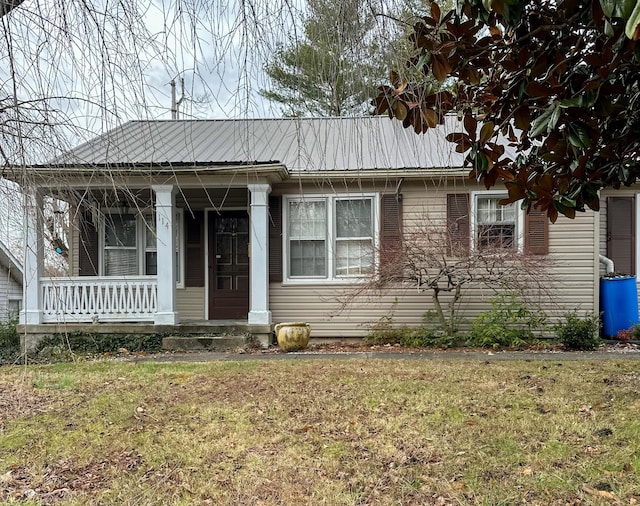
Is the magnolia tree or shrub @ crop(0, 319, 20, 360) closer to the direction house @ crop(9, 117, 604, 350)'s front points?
the magnolia tree

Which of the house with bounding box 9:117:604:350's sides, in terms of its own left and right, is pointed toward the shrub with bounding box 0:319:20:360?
right

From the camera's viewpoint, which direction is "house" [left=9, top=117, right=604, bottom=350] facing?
toward the camera

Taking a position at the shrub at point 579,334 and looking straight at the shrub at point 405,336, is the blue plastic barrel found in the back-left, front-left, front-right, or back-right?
back-right

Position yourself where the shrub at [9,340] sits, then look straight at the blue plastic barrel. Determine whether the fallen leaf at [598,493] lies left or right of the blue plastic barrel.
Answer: right

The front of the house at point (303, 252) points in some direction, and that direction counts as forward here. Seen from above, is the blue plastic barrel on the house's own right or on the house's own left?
on the house's own left

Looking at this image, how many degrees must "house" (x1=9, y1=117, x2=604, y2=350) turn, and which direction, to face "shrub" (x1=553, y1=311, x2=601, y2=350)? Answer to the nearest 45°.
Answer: approximately 90° to its left
